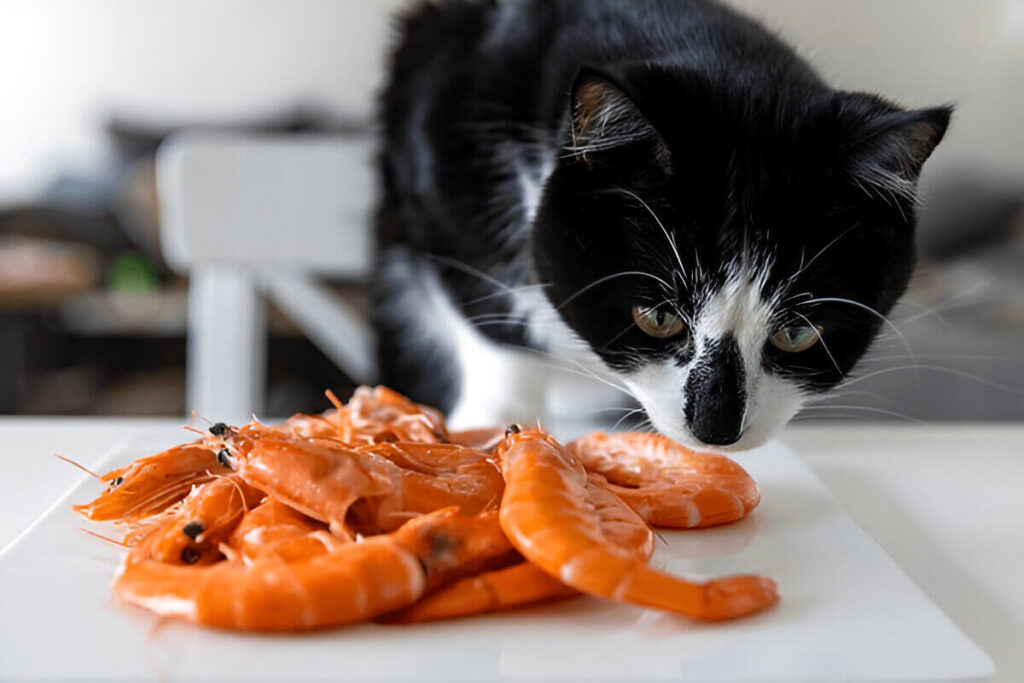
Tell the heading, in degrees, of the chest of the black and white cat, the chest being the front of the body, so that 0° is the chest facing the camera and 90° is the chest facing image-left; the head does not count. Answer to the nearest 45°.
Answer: approximately 315°

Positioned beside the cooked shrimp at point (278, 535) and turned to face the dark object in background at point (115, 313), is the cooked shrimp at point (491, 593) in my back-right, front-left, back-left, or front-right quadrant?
back-right

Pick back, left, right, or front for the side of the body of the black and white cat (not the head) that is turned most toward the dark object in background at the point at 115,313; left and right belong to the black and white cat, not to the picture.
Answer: back

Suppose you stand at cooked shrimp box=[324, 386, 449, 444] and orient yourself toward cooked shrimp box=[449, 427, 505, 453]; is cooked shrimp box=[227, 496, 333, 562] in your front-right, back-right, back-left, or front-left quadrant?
back-right

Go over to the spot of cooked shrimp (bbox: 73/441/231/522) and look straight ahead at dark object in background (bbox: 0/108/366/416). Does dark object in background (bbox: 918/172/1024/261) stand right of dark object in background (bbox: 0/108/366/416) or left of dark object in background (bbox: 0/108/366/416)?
right

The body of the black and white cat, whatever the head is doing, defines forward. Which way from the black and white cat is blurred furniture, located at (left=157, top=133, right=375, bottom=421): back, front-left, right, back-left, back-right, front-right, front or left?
back
